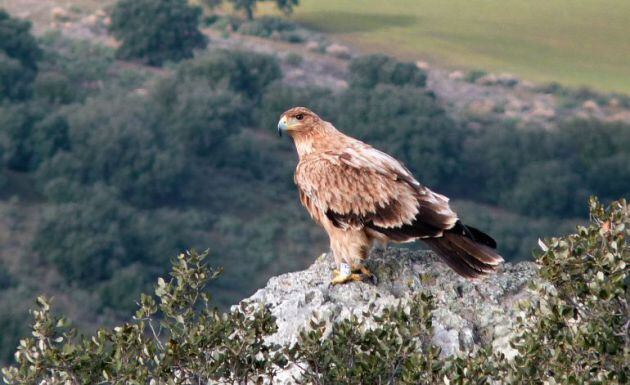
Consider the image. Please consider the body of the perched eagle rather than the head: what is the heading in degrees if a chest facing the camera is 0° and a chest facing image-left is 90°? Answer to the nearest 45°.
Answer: approximately 90°

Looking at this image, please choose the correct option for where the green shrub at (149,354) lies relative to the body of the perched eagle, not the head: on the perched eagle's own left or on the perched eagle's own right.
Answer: on the perched eagle's own left
